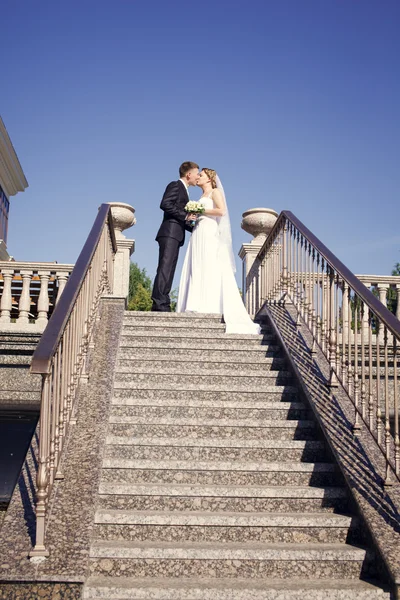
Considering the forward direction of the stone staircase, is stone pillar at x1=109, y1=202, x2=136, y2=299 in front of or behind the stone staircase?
behind

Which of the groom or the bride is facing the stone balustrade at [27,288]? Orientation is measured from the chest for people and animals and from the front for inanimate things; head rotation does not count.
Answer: the bride

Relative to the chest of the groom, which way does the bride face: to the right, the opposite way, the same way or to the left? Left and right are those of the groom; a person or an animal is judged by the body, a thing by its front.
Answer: the opposite way

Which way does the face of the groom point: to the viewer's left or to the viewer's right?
to the viewer's right

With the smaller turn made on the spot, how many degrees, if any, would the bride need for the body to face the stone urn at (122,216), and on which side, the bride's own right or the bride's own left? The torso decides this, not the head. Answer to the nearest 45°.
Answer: approximately 45° to the bride's own right

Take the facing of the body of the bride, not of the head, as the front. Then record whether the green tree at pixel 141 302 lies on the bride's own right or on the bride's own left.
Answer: on the bride's own right

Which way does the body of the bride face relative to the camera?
to the viewer's left

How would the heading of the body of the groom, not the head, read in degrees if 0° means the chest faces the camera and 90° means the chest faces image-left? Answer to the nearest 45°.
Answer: approximately 270°

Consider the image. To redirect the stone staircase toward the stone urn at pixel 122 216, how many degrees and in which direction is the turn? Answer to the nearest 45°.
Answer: approximately 180°

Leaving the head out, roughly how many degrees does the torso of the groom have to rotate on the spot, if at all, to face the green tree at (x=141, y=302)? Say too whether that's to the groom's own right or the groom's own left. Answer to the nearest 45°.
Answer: approximately 90° to the groom's own left

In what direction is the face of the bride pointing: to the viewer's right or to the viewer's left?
to the viewer's left

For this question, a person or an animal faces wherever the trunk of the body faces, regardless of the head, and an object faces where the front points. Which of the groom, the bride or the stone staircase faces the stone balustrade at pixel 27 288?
the bride

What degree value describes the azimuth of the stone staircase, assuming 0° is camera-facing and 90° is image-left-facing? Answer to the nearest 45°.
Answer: approximately 0°
